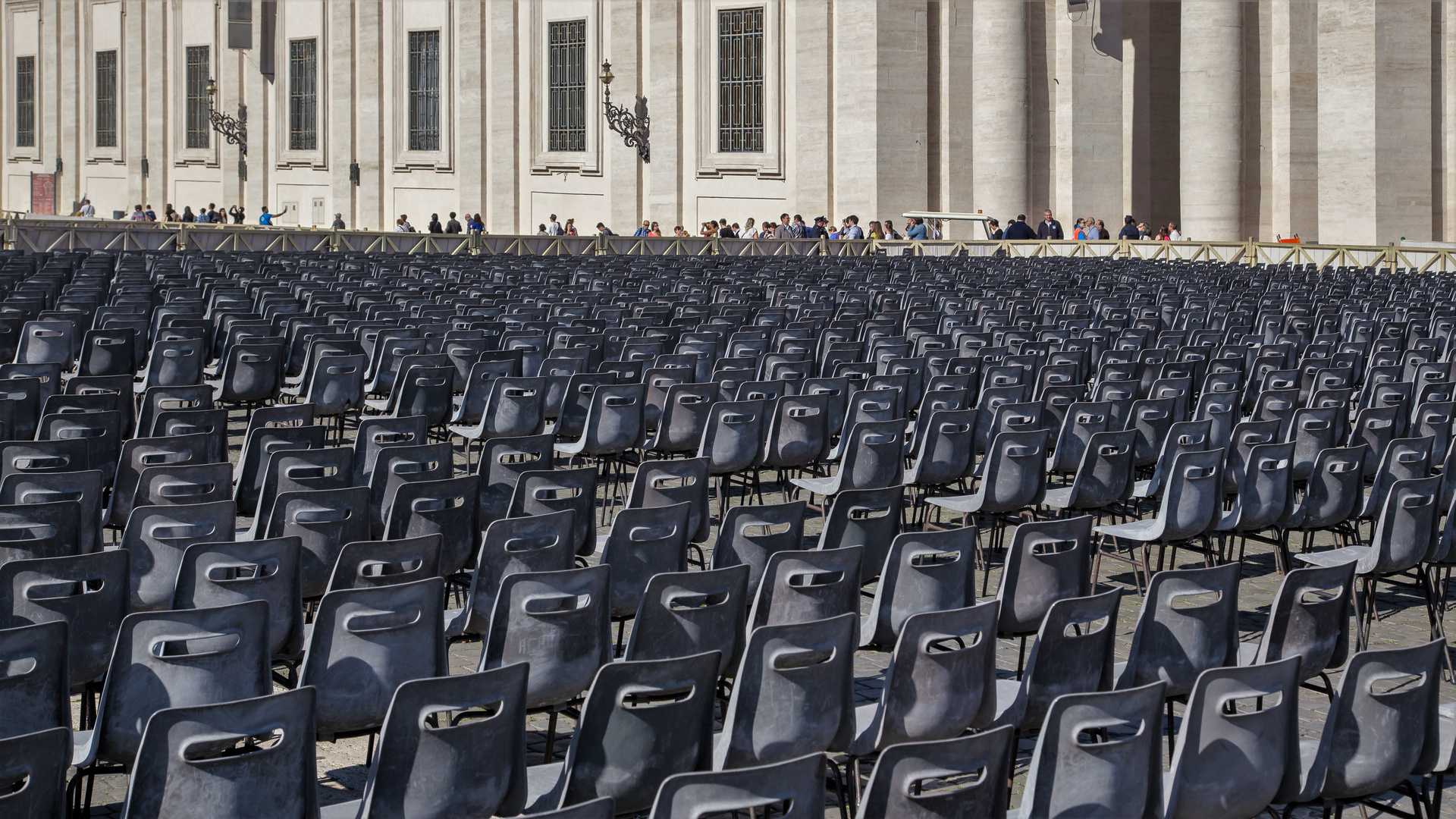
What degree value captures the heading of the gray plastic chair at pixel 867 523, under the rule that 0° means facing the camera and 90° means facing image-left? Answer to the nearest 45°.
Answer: approximately 135°

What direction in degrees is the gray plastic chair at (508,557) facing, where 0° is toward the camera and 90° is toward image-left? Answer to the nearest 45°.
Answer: approximately 135°

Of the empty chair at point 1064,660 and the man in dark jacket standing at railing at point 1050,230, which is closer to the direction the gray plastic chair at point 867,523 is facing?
the man in dark jacket standing at railing

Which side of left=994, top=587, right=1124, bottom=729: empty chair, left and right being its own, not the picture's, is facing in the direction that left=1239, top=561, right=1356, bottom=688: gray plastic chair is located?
right

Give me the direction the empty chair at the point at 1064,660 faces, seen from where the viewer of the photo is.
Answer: facing away from the viewer and to the left of the viewer

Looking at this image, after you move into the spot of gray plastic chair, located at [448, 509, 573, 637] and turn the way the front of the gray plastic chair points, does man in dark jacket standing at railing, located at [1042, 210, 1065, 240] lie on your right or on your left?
on your right

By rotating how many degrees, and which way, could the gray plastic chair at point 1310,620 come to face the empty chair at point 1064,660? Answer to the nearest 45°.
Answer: approximately 90° to its left

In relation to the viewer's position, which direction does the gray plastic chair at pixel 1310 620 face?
facing away from the viewer and to the left of the viewer

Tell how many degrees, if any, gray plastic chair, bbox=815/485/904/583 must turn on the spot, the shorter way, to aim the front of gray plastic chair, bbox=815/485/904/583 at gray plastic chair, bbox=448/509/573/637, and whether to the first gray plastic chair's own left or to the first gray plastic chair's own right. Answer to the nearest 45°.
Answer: approximately 90° to the first gray plastic chair's own left
